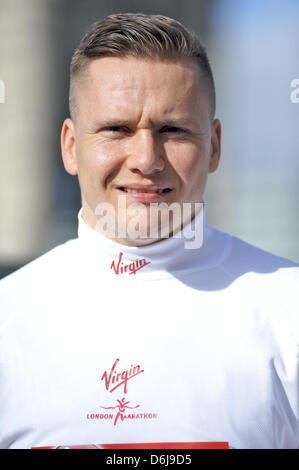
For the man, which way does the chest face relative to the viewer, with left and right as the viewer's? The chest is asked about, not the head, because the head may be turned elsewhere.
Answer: facing the viewer
